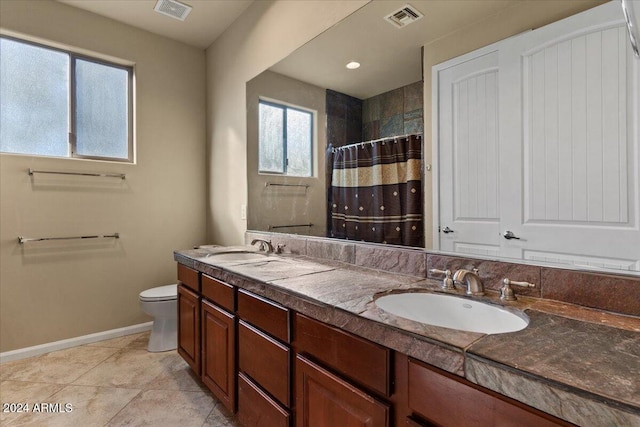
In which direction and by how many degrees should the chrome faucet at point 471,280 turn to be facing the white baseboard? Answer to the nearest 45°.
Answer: approximately 45° to its right

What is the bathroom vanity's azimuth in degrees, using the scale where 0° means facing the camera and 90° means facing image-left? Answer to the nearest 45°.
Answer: approximately 45°

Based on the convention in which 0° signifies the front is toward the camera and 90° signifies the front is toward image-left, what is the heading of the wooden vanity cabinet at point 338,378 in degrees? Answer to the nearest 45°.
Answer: approximately 45°

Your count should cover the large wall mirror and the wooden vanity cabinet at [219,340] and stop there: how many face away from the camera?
0

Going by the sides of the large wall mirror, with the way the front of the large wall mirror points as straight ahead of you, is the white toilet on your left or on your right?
on your right

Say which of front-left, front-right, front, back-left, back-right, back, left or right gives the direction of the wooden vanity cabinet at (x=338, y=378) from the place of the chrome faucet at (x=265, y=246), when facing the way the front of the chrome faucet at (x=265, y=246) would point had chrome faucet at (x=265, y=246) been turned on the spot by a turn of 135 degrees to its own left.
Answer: right

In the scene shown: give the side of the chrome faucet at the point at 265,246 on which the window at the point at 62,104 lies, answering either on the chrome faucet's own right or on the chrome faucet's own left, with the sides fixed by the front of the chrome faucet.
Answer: on the chrome faucet's own right
